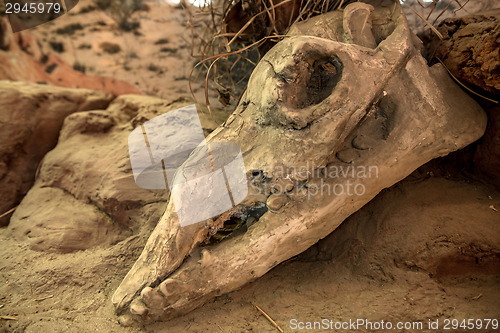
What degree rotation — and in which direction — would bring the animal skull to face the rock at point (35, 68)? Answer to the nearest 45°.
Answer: approximately 45° to its right

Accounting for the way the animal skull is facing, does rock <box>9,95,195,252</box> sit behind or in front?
in front

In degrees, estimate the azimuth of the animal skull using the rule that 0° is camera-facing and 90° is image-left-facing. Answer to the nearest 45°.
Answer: approximately 90°

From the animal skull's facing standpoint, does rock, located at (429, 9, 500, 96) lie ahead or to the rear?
to the rear

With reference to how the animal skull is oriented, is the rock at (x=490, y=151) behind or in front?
behind
